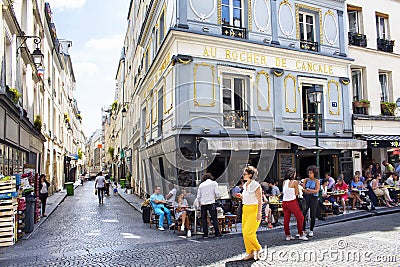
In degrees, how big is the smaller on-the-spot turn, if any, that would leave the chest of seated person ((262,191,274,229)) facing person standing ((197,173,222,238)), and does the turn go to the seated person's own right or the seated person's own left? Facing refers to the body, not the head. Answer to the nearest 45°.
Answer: approximately 90° to the seated person's own right

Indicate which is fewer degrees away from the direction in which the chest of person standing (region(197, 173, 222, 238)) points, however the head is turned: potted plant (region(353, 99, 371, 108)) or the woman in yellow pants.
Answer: the potted plant

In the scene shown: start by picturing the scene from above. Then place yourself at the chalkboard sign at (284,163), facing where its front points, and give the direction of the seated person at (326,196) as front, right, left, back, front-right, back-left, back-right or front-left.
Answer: front-left

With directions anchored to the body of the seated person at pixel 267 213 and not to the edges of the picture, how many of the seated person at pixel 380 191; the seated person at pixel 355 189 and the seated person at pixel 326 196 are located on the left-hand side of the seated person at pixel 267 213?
3

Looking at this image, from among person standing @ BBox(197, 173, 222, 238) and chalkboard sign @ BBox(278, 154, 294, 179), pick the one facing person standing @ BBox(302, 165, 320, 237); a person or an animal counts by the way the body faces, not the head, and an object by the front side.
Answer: the chalkboard sign

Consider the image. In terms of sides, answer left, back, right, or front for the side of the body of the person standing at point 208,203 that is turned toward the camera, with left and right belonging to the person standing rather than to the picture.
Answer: back

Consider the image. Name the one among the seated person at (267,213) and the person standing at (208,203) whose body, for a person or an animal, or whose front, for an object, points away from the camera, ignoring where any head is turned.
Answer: the person standing

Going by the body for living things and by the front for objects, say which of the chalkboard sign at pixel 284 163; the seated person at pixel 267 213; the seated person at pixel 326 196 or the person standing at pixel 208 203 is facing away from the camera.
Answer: the person standing

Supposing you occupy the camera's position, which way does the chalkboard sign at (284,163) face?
facing the viewer

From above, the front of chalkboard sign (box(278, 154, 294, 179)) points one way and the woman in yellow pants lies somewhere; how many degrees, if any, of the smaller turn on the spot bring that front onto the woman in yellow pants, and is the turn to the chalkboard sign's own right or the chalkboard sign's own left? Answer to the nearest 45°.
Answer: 0° — it already faces them

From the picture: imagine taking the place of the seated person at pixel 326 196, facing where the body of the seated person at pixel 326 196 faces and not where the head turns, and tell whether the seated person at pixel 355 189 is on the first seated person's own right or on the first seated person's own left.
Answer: on the first seated person's own left

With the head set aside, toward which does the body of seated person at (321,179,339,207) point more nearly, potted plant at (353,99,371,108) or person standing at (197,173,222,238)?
the potted plant

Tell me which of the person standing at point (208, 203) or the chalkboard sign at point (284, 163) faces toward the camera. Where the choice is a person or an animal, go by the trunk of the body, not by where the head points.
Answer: the chalkboard sign

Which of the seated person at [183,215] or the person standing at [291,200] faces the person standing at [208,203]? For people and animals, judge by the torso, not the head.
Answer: the seated person

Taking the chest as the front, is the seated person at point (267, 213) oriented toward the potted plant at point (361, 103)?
no

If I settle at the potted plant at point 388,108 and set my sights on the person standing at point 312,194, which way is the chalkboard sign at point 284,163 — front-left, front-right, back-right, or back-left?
front-right

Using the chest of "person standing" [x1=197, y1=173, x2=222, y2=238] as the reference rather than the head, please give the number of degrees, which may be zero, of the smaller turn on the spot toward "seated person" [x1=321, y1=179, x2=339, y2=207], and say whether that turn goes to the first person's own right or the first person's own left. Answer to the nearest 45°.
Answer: approximately 45° to the first person's own right

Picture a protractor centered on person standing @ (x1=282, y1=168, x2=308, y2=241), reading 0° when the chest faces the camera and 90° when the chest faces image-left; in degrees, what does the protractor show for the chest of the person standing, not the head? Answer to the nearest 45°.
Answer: approximately 225°

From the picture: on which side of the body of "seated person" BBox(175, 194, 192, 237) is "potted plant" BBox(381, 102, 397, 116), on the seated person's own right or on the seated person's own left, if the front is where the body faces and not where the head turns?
on the seated person's own left
